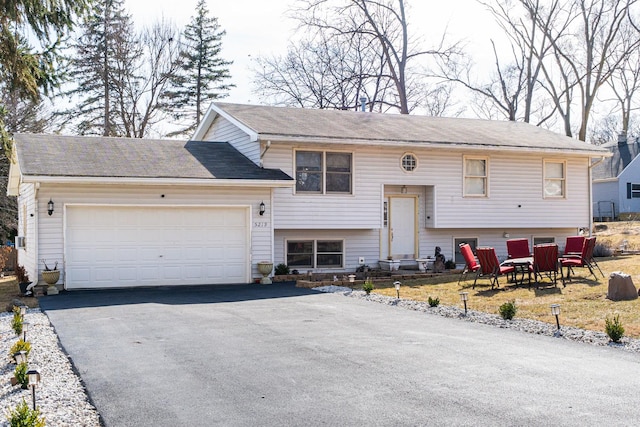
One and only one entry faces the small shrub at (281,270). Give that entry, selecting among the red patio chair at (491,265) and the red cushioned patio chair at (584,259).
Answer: the red cushioned patio chair at (584,259)

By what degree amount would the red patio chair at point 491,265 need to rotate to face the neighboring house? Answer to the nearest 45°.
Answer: approximately 45° to its left

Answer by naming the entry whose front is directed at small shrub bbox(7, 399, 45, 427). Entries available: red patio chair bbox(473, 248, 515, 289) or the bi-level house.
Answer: the bi-level house

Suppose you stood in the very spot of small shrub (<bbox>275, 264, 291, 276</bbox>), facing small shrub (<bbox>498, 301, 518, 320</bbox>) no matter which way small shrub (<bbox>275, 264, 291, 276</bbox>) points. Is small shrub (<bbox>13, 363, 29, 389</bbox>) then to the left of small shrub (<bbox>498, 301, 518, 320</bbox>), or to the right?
right

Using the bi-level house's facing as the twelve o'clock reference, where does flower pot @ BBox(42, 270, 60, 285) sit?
The flower pot is roughly at 2 o'clock from the bi-level house.

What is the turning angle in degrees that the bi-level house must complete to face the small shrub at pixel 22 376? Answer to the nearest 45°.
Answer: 0° — it already faces it

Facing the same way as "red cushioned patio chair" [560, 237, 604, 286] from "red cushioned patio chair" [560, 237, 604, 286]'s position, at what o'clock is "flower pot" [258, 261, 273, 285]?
The flower pot is roughly at 12 o'clock from the red cushioned patio chair.

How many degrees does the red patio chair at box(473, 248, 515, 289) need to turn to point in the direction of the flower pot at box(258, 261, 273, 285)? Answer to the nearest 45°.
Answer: approximately 135° to its left

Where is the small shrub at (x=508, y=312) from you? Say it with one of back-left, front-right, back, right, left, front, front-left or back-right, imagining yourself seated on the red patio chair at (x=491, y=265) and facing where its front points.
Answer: back-right

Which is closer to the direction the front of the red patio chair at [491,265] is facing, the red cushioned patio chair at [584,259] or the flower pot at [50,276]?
the red cushioned patio chair

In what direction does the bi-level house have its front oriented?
toward the camera

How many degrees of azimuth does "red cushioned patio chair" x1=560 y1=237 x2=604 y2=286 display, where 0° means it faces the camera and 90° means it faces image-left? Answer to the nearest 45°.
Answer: approximately 90°

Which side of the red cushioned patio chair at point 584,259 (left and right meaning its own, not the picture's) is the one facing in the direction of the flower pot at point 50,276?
front

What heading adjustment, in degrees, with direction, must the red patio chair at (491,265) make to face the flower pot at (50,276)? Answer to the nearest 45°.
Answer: approximately 135° to its left

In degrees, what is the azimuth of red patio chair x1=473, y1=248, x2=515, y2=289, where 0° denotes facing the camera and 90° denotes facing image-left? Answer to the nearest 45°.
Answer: approximately 225°

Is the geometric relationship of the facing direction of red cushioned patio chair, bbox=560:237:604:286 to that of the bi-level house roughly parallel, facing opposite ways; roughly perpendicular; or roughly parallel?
roughly perpendicular

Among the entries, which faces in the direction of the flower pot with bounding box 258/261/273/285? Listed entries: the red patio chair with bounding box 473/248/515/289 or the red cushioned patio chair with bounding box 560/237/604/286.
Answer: the red cushioned patio chair with bounding box 560/237/604/286

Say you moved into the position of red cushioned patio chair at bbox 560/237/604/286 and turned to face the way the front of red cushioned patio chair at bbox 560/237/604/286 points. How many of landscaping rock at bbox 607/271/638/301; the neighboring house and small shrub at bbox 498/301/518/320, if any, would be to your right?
1
